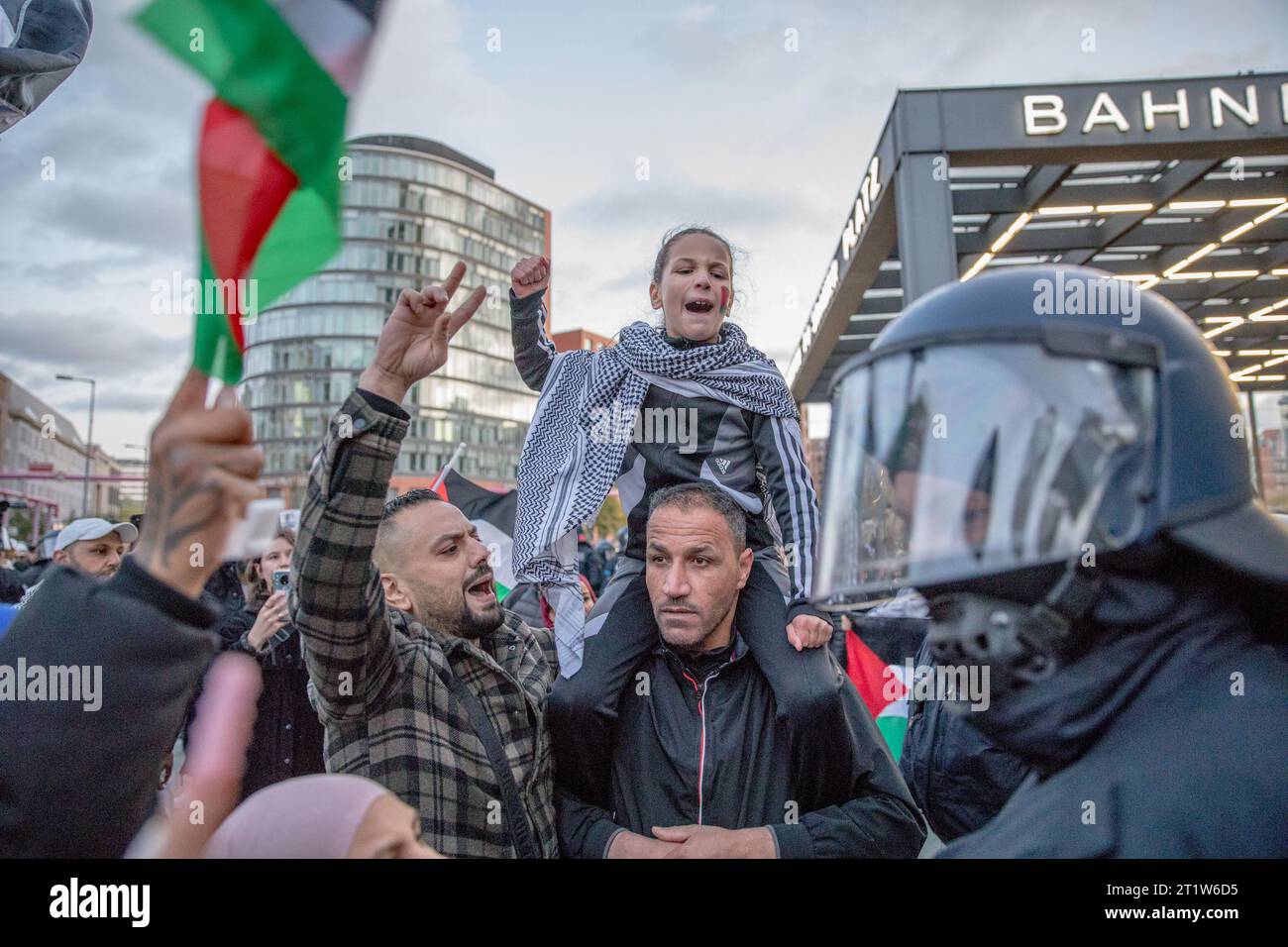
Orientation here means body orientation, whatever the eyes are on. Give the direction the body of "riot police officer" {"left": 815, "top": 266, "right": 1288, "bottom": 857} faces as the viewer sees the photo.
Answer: to the viewer's left

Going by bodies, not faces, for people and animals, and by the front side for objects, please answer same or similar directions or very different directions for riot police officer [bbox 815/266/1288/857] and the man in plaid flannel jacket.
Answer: very different directions

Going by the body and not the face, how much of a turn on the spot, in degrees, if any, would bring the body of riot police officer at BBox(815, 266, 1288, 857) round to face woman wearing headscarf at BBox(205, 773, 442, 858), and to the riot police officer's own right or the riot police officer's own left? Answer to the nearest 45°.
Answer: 0° — they already face them

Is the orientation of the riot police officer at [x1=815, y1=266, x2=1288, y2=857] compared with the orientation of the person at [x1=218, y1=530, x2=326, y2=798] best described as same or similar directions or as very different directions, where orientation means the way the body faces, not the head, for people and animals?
very different directions

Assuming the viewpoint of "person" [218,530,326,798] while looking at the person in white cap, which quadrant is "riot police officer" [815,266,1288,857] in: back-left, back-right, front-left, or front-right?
back-left
